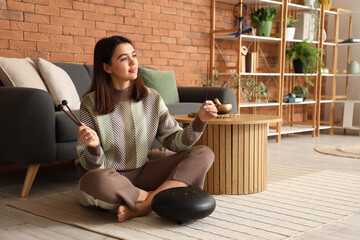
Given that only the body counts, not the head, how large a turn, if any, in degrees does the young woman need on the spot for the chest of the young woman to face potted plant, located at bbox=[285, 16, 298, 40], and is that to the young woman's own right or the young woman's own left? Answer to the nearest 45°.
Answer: approximately 90° to the young woman's own left

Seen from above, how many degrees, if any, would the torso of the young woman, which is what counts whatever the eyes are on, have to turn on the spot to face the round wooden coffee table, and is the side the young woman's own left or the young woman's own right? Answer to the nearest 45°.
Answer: approximately 90° to the young woman's own left

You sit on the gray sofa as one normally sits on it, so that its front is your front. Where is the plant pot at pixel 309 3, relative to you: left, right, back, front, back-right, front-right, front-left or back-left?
left

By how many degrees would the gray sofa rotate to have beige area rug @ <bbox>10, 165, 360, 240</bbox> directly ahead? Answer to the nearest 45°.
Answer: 0° — it already faces it

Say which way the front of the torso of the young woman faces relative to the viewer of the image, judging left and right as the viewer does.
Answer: facing the viewer and to the right of the viewer

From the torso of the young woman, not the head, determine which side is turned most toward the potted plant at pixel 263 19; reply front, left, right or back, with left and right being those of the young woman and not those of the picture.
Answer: left

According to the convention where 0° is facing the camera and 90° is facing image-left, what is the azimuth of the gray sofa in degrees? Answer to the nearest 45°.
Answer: approximately 315°

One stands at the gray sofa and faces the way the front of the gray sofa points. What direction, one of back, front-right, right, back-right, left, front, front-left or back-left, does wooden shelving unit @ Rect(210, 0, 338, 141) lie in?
left

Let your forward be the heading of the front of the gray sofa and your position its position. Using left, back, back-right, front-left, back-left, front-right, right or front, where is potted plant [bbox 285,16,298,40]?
left

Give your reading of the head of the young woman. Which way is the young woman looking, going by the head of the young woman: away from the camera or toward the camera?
toward the camera

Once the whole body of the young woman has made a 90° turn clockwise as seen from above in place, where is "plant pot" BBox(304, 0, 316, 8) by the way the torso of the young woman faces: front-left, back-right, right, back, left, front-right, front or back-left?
back

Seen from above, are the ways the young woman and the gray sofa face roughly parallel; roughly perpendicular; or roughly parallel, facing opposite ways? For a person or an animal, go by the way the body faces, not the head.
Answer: roughly parallel

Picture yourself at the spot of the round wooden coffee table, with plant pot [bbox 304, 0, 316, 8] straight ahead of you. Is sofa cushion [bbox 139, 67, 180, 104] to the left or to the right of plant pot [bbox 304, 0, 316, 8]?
left

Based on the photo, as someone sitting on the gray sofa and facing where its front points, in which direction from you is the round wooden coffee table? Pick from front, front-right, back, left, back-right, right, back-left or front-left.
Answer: front-left

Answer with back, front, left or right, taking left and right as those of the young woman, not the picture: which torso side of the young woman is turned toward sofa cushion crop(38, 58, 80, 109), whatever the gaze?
back

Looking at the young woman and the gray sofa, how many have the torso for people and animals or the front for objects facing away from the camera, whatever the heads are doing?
0

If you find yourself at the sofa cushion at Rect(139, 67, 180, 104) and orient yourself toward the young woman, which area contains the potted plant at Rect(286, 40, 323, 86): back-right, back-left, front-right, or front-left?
back-left
